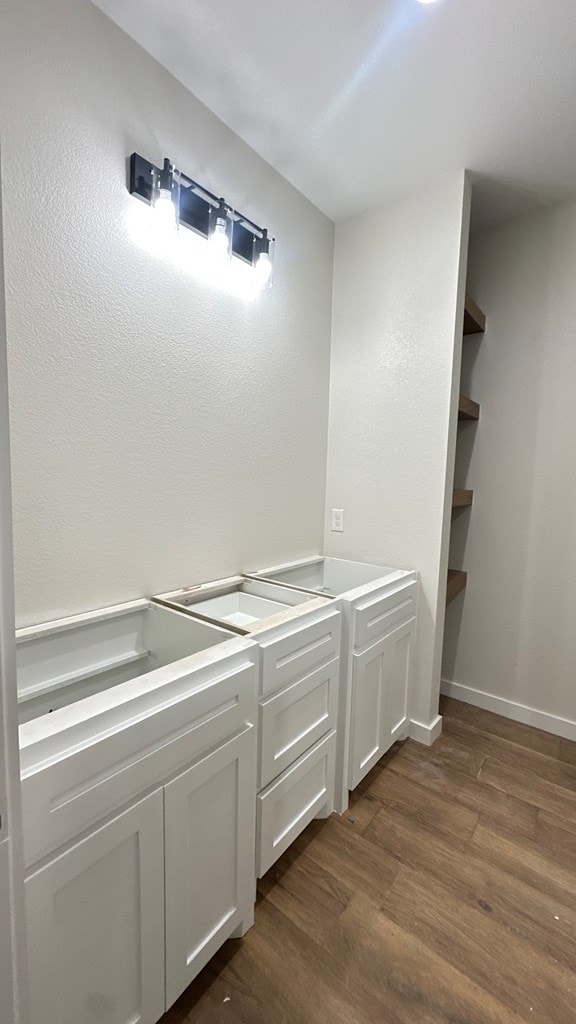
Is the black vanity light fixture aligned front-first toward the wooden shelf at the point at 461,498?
no

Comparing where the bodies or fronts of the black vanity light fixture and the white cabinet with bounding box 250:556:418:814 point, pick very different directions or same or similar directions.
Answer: same or similar directions

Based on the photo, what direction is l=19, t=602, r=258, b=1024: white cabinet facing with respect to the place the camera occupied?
facing the viewer and to the right of the viewer

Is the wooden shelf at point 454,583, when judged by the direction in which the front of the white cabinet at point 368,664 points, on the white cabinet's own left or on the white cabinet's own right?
on the white cabinet's own left

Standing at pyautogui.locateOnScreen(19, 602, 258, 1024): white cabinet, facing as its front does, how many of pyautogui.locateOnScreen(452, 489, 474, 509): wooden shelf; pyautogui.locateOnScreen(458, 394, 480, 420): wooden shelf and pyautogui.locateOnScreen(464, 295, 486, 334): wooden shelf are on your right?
0

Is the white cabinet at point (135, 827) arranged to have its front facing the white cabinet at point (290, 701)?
no

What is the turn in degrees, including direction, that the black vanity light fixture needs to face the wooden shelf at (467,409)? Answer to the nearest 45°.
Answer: approximately 45° to its left

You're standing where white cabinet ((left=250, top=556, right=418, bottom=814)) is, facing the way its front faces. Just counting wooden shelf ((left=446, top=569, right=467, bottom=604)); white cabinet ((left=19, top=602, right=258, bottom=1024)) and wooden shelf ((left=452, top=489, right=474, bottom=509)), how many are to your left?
2

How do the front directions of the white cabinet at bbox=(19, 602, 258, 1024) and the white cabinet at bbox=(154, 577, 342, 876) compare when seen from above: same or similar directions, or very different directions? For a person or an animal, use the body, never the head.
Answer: same or similar directions

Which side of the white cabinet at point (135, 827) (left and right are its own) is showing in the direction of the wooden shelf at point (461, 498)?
left

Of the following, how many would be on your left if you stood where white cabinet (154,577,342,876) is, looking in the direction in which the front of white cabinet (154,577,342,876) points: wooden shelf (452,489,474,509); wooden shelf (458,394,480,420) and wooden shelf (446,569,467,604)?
3

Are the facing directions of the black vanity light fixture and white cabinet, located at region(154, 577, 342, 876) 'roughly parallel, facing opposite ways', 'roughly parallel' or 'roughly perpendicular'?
roughly parallel

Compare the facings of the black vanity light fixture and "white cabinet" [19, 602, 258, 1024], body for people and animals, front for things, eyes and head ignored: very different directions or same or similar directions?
same or similar directions

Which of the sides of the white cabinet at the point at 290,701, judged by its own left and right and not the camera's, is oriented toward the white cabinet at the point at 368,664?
left

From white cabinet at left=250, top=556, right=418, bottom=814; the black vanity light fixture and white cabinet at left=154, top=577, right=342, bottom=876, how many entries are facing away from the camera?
0

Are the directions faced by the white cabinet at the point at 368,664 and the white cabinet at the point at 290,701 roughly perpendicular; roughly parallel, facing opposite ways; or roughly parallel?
roughly parallel
